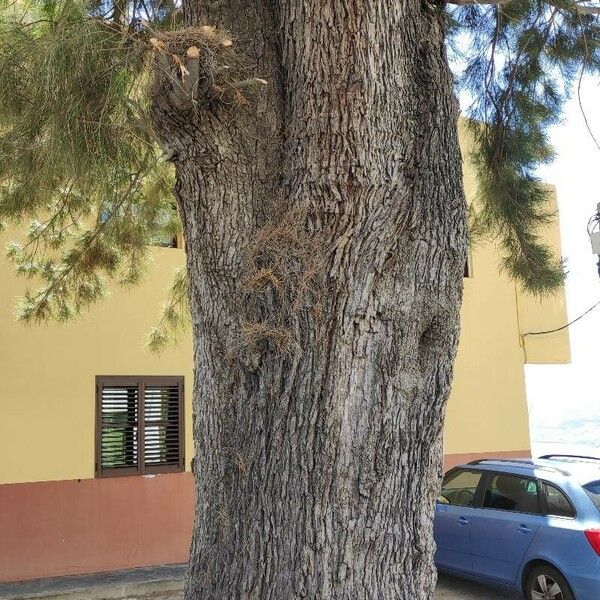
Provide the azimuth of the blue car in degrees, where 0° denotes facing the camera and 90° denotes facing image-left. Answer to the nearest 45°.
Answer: approximately 135°

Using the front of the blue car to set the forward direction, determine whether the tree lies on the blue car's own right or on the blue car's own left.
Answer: on the blue car's own left
